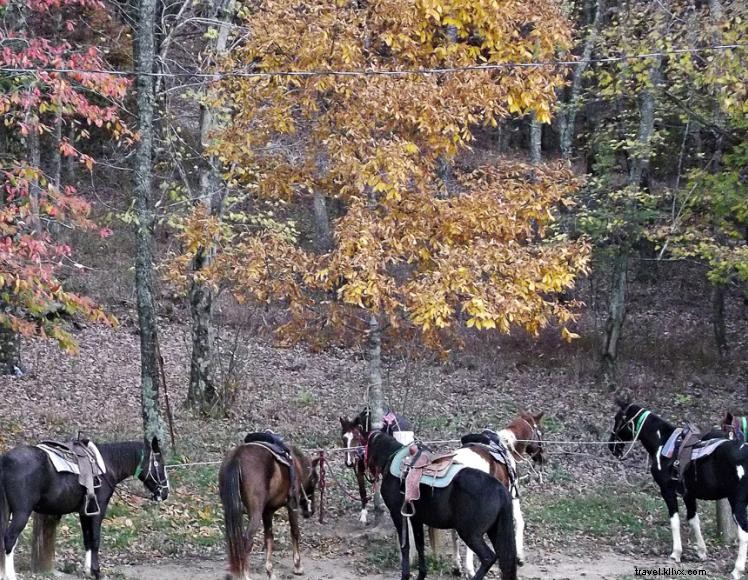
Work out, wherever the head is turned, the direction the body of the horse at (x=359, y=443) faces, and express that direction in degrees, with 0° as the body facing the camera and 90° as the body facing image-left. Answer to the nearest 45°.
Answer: approximately 45°

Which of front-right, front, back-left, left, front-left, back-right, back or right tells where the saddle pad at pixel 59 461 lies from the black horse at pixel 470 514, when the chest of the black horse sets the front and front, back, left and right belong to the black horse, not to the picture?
front-left

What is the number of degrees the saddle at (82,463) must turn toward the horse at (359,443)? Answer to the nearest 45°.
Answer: approximately 45° to its left

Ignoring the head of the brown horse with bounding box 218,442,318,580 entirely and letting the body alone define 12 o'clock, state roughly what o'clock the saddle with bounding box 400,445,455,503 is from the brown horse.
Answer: The saddle is roughly at 2 o'clock from the brown horse.

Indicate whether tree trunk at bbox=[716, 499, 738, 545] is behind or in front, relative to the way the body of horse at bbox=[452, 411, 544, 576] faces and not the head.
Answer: in front

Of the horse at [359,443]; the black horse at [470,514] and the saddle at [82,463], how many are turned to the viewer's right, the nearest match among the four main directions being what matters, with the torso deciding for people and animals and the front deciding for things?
1

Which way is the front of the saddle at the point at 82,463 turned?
to the viewer's right

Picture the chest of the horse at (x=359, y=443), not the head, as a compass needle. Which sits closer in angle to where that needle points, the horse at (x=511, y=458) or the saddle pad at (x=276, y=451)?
the saddle pad

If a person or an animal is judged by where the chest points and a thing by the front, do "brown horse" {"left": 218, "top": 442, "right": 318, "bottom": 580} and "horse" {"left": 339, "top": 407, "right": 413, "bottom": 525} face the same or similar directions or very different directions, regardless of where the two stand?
very different directions

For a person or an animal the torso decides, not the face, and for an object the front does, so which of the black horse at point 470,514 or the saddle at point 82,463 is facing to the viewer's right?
the saddle

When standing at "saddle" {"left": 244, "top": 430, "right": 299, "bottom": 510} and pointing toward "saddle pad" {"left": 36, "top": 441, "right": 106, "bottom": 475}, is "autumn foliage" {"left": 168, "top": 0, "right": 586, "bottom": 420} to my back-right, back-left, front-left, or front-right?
back-right

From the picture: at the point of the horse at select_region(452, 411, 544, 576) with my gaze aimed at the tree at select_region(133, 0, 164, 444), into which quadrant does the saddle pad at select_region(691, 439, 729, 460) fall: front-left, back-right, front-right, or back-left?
back-right

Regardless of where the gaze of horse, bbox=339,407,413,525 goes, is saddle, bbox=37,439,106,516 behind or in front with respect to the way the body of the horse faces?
in front

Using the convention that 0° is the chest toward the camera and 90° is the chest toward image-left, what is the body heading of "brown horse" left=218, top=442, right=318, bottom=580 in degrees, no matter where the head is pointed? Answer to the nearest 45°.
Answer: approximately 225°
